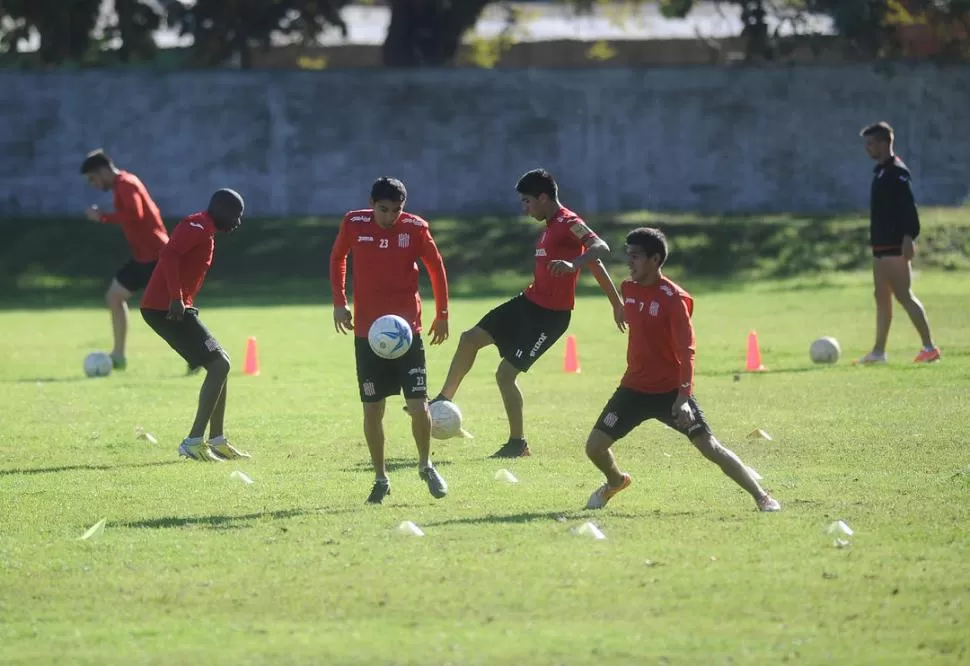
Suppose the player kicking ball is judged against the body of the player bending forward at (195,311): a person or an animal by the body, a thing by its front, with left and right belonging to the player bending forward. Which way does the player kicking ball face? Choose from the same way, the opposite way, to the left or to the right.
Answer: the opposite way

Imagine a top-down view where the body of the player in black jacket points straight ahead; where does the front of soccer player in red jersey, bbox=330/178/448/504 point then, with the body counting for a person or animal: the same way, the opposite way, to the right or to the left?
to the left

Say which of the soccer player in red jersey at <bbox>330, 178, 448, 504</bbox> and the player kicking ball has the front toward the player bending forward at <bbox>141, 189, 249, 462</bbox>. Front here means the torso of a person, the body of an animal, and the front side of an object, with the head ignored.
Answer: the player kicking ball

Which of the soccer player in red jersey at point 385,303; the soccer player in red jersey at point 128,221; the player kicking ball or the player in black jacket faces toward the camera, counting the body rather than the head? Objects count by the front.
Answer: the soccer player in red jersey at point 385,303

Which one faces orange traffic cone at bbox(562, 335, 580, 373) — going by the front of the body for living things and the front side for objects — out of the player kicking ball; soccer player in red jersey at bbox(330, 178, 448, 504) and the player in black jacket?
the player in black jacket

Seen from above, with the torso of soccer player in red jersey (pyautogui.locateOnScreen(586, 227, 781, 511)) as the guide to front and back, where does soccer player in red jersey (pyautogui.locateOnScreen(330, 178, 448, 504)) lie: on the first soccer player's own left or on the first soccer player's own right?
on the first soccer player's own right

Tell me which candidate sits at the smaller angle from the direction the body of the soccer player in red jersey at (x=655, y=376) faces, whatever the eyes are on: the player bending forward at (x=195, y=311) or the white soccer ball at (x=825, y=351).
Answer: the player bending forward

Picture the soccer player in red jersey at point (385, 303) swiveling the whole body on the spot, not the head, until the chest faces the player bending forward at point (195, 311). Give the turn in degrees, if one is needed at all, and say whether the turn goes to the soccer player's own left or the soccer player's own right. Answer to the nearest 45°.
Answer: approximately 135° to the soccer player's own right
